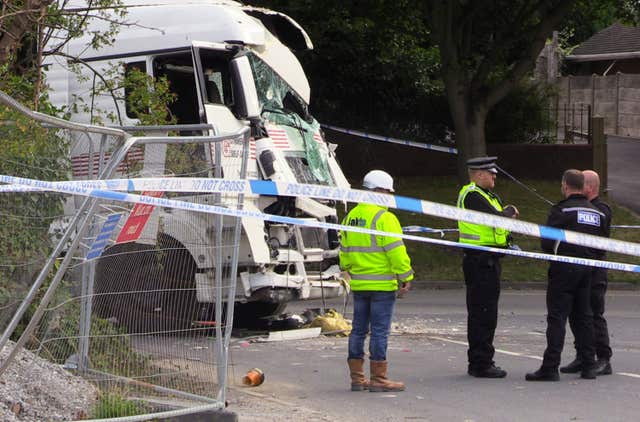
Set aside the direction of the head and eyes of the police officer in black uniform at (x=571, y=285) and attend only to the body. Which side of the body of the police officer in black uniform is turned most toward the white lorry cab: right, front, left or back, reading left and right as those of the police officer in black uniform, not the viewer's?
front

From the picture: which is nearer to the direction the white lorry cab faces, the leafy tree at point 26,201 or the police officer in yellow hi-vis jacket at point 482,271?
the police officer in yellow hi-vis jacket

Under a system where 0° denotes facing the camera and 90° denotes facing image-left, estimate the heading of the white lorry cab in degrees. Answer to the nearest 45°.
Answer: approximately 315°

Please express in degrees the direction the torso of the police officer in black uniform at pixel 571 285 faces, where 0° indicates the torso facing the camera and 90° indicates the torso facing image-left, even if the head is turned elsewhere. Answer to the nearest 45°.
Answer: approximately 135°

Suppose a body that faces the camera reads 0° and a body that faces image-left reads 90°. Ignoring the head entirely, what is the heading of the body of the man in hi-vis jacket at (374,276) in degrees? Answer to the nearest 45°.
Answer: approximately 225°

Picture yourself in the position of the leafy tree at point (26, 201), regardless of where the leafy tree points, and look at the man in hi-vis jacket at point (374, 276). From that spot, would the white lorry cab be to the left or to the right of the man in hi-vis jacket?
left

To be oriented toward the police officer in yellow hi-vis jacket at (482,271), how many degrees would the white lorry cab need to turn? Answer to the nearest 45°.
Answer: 0° — it already faces them

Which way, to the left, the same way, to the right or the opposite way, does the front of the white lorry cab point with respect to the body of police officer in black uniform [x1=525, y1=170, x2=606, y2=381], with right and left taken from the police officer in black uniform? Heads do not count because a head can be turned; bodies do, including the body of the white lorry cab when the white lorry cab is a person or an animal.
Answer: the opposite way

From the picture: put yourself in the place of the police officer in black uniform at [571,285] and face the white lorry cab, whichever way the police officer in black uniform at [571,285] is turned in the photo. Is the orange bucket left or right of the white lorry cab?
left

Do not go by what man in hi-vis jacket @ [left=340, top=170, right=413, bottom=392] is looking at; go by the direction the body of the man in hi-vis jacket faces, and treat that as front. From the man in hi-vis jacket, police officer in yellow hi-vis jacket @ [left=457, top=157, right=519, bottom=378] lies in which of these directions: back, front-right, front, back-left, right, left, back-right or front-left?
front

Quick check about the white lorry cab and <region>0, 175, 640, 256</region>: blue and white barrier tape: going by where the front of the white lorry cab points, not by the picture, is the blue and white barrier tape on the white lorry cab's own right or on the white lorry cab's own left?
on the white lorry cab's own right
